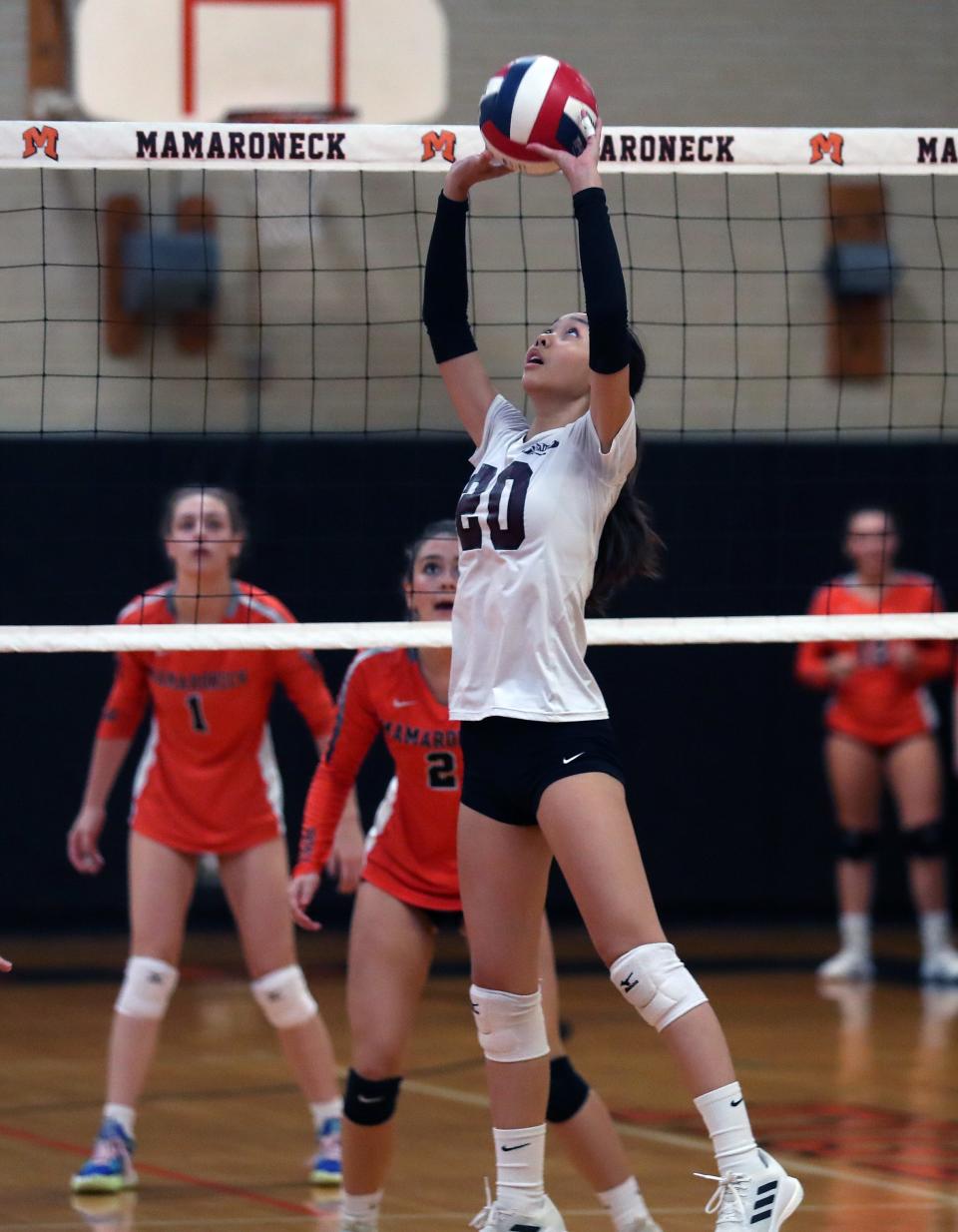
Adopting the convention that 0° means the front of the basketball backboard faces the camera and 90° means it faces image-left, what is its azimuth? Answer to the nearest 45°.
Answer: approximately 0°

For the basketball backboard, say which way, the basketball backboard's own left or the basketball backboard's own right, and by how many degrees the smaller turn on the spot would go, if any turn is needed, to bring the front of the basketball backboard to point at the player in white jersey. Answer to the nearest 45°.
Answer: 0° — it already faces them

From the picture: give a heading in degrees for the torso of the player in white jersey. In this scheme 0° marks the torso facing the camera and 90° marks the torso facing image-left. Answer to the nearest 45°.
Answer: approximately 45°

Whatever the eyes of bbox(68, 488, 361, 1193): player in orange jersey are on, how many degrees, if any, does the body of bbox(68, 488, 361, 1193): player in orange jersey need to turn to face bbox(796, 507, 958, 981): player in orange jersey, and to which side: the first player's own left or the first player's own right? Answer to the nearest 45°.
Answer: approximately 135° to the first player's own left

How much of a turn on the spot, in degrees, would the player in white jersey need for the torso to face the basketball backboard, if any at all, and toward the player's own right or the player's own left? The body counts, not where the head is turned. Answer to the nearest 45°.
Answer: approximately 135° to the player's own right

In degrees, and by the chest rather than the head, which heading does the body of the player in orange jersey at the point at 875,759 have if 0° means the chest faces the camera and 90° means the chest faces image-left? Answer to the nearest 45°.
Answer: approximately 0°
